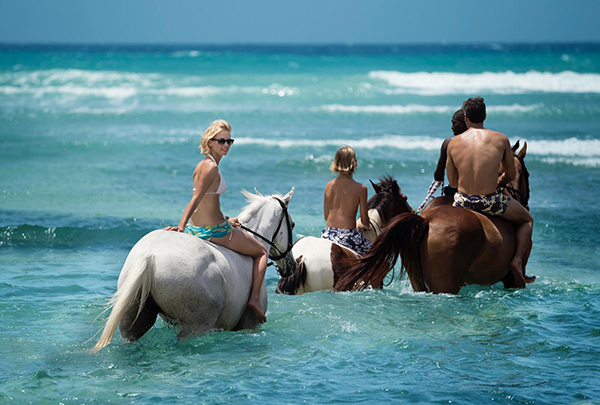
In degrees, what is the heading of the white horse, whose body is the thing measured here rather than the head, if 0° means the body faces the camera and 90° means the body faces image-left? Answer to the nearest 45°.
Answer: approximately 225°

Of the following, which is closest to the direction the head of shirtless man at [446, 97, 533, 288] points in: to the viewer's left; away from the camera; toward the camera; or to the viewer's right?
away from the camera

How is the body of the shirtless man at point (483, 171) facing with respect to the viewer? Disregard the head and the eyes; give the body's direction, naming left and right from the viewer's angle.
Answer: facing away from the viewer and to the right of the viewer

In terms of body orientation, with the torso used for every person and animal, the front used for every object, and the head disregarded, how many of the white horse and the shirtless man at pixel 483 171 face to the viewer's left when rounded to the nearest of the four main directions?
0

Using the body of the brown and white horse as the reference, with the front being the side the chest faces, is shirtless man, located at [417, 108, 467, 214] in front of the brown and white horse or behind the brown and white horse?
in front

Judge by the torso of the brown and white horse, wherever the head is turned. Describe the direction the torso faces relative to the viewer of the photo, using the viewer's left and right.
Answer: facing away from the viewer and to the right of the viewer
